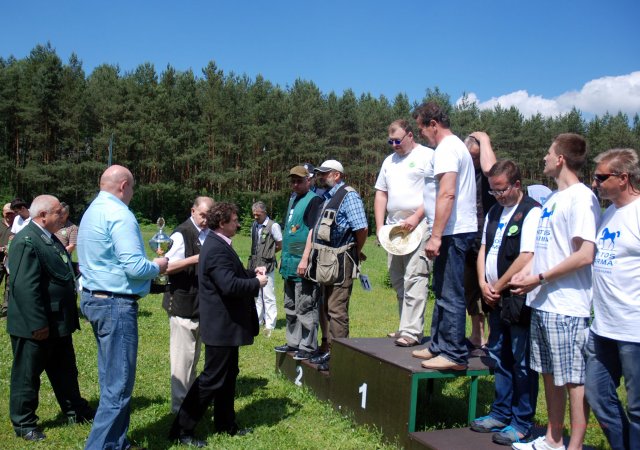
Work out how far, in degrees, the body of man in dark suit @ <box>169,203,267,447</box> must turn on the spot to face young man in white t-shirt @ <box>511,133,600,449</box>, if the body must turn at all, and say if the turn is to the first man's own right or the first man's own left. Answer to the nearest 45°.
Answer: approximately 45° to the first man's own right

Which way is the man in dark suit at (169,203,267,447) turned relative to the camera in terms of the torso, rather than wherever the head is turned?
to the viewer's right

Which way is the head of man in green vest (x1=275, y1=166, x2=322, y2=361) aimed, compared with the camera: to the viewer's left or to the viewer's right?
to the viewer's left

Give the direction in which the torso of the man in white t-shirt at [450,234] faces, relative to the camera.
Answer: to the viewer's left

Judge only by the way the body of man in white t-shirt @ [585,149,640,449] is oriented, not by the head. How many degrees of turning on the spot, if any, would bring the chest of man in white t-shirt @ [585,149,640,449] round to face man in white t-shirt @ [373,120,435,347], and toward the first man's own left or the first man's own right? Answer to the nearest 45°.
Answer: approximately 90° to the first man's own right

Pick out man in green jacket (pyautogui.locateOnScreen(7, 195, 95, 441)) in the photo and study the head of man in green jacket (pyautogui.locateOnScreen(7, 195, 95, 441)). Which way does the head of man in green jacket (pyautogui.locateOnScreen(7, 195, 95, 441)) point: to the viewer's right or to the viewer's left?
to the viewer's right

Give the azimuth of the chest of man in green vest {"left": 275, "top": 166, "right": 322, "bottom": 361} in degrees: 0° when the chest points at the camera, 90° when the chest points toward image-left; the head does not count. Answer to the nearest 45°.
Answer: approximately 45°

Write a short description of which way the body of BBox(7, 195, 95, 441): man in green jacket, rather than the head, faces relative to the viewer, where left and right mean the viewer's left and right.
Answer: facing to the right of the viewer

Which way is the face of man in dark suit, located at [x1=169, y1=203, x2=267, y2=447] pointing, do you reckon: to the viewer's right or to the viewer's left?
to the viewer's right

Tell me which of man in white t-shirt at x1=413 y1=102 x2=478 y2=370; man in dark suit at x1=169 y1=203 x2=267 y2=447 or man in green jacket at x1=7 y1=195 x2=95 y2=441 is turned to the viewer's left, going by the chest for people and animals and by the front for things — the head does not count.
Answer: the man in white t-shirt
